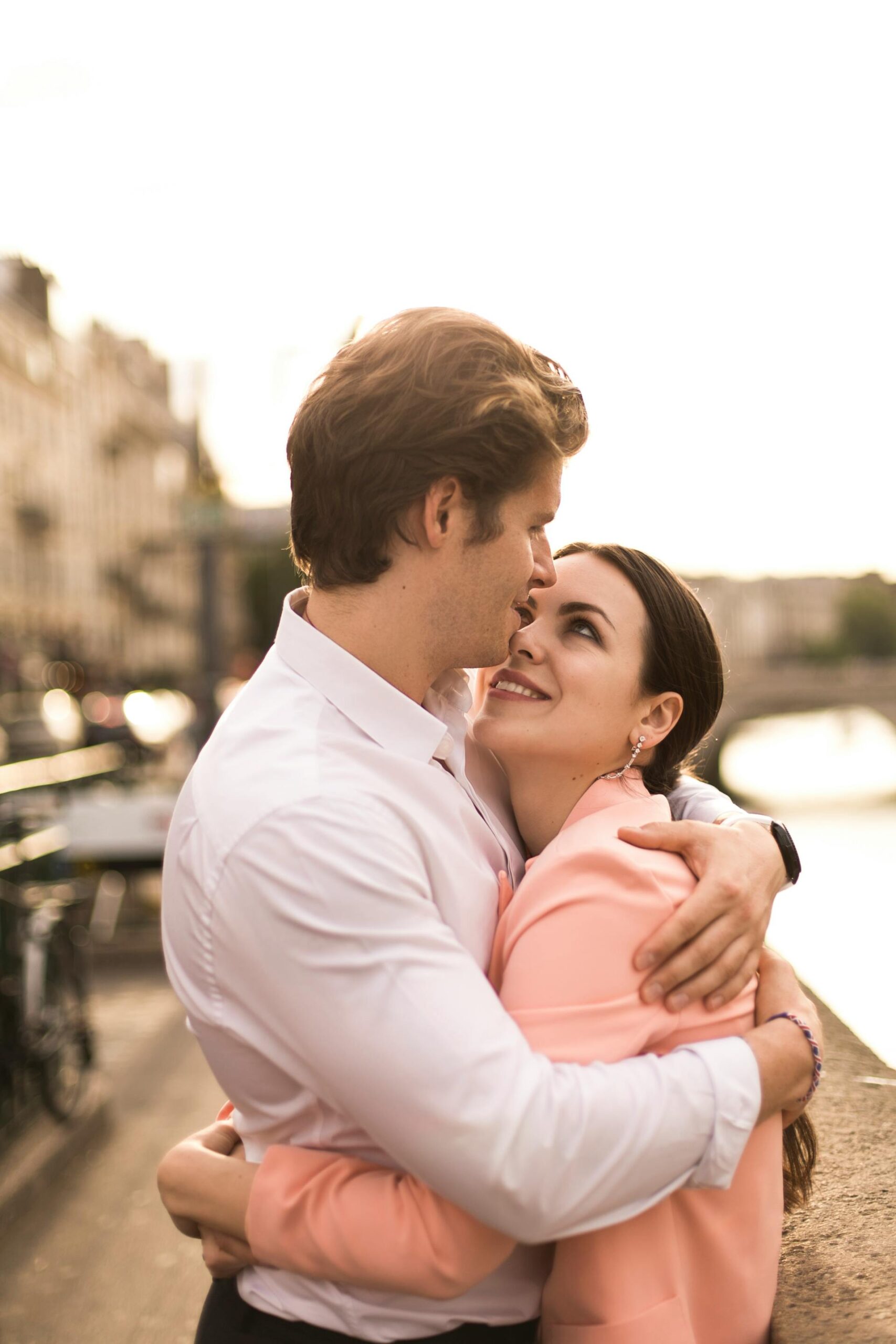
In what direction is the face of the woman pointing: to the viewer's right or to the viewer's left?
to the viewer's left

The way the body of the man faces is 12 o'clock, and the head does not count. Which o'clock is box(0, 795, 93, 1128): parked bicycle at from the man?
The parked bicycle is roughly at 8 o'clock from the man.

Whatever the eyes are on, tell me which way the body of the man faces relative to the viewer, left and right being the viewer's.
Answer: facing to the right of the viewer

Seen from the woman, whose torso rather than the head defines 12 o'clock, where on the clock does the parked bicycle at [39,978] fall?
The parked bicycle is roughly at 2 o'clock from the woman.

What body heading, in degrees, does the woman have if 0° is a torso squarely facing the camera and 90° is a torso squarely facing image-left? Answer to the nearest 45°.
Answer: approximately 90°

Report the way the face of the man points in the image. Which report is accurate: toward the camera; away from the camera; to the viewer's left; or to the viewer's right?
to the viewer's right

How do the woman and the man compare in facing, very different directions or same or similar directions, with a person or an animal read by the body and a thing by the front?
very different directions
